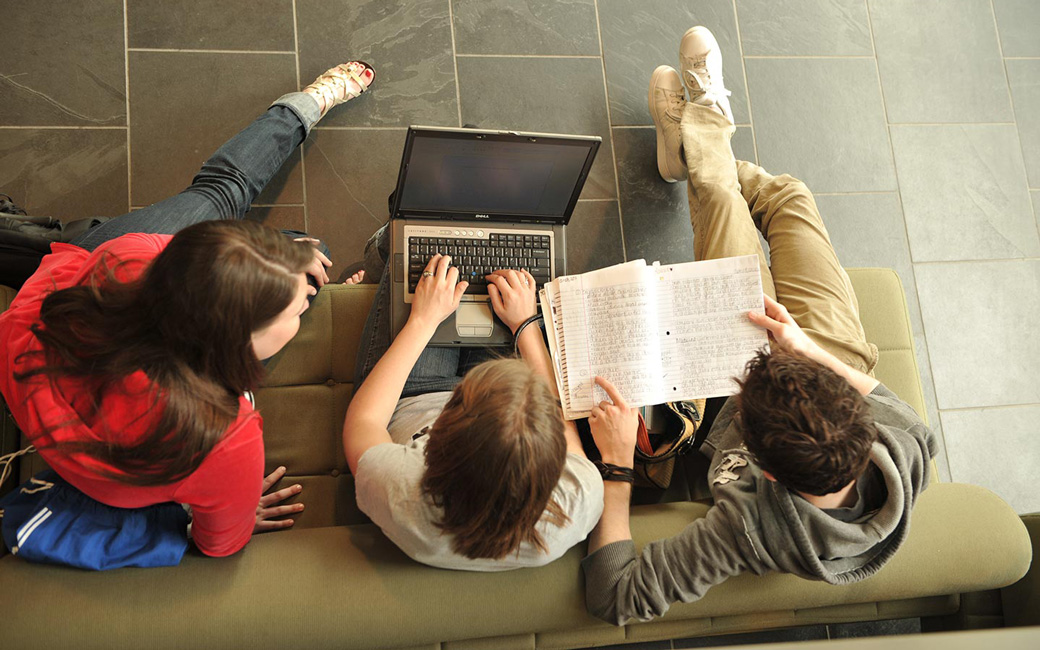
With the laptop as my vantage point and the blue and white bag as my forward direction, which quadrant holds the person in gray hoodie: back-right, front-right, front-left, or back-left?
back-left

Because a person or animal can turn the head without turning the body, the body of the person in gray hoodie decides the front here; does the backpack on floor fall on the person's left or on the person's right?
on the person's left

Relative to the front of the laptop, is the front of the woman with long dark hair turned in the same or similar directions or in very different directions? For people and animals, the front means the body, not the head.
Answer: very different directions

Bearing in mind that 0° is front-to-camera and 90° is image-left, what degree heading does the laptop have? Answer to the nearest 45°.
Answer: approximately 0°

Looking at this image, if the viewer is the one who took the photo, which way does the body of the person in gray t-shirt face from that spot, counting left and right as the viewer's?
facing away from the viewer

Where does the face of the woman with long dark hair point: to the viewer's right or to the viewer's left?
to the viewer's right

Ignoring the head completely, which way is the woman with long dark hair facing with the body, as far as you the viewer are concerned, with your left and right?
facing away from the viewer and to the right of the viewer

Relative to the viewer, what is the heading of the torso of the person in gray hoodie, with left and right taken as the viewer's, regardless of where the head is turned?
facing away from the viewer and to the left of the viewer

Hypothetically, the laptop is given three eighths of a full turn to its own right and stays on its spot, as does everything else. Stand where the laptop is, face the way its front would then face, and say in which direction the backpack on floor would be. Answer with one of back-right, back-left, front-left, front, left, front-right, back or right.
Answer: front-left

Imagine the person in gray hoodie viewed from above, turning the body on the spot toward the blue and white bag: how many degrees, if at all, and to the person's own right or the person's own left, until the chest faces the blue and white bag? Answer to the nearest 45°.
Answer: approximately 45° to the person's own left

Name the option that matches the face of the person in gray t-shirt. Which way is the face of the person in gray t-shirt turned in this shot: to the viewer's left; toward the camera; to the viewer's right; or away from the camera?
away from the camera

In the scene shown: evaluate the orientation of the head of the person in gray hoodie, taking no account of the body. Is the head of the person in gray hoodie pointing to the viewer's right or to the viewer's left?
to the viewer's left
